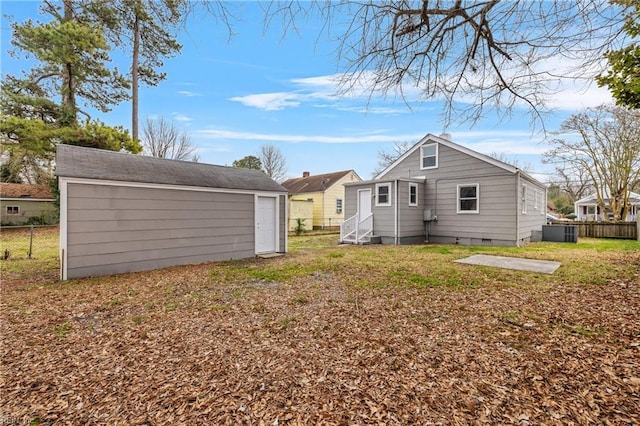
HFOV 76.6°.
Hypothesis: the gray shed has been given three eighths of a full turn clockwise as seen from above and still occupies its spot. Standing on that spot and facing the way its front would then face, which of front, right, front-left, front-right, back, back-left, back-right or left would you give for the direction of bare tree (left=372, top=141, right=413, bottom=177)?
back-right

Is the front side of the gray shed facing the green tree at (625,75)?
yes

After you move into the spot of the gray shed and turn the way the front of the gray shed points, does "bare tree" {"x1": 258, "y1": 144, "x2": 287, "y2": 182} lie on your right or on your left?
on your left

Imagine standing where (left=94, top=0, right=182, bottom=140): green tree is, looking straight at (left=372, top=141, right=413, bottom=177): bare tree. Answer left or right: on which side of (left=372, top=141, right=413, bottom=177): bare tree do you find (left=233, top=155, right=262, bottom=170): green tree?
left

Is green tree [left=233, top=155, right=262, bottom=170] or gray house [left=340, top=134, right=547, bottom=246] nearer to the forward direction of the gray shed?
the gray house

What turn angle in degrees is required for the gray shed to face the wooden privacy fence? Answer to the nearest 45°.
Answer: approximately 45° to its left

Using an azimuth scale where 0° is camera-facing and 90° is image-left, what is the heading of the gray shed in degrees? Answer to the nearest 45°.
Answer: approximately 315°

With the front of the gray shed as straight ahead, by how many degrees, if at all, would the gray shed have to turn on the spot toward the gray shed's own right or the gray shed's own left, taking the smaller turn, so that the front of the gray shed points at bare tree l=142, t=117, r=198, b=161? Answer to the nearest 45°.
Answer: approximately 135° to the gray shed's own left

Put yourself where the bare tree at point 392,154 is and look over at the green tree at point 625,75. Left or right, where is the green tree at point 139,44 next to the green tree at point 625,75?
right

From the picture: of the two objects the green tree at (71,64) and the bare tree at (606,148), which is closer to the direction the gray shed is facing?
the bare tree
